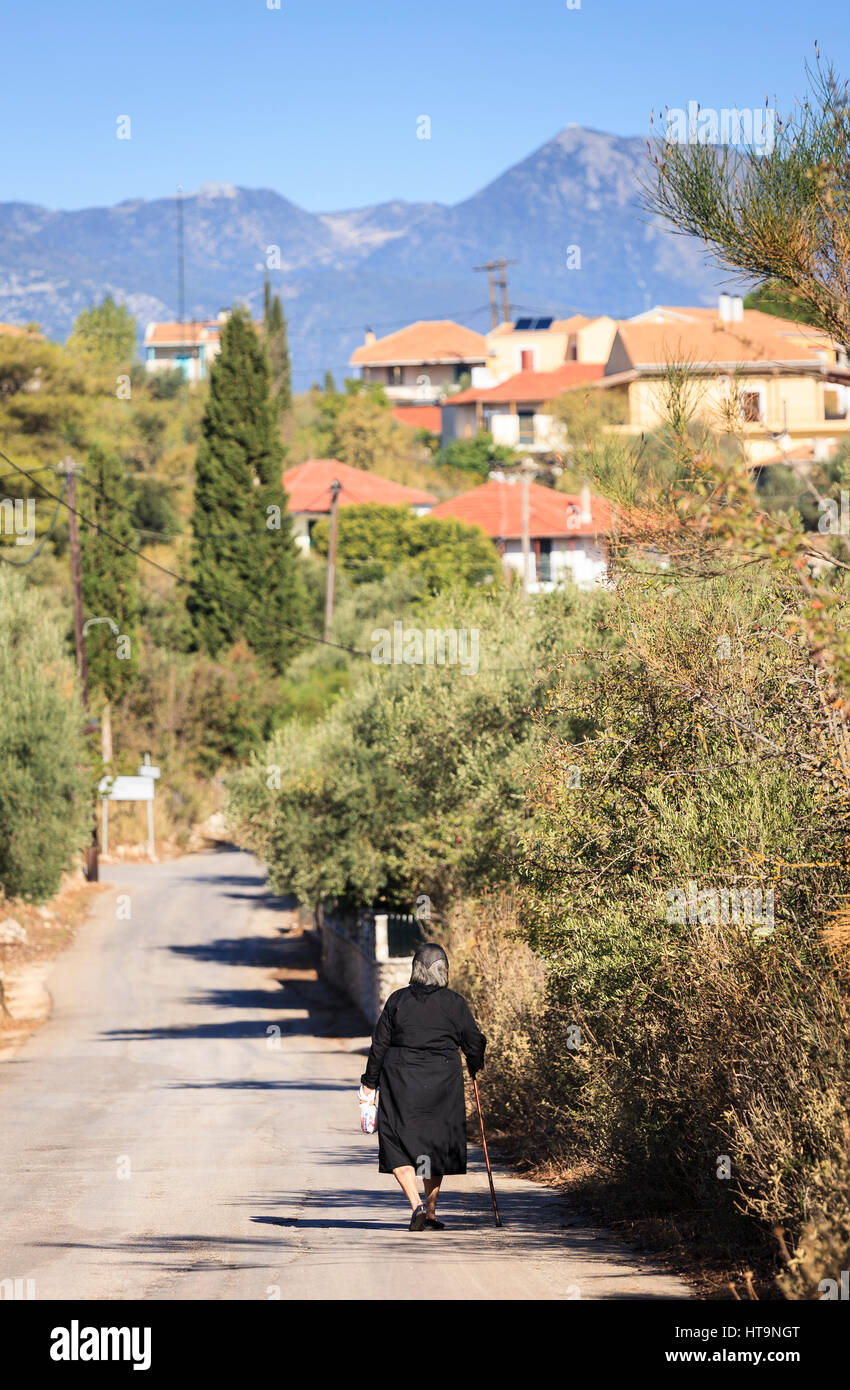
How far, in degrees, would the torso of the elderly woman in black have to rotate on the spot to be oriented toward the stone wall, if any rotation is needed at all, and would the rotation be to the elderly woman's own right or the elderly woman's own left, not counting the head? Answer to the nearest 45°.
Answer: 0° — they already face it

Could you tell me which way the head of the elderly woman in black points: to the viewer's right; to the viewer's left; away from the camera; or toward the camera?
away from the camera

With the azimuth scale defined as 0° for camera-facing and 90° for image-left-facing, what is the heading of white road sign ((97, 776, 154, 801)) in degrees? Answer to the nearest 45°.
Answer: approximately 0°

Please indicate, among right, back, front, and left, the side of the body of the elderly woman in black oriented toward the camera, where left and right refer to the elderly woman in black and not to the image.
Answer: back

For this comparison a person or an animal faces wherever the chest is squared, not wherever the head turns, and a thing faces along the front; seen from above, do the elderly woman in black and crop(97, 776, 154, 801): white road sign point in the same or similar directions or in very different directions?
very different directions

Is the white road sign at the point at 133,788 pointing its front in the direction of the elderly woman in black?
yes

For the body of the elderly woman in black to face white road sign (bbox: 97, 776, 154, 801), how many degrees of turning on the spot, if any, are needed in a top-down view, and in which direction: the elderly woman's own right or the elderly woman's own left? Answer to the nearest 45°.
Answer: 0° — they already face it
